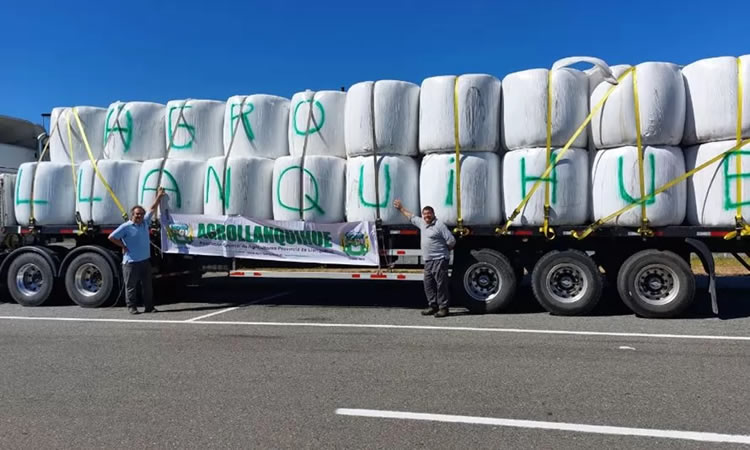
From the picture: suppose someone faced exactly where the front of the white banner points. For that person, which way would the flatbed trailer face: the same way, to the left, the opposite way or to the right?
to the right

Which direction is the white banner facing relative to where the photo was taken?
toward the camera

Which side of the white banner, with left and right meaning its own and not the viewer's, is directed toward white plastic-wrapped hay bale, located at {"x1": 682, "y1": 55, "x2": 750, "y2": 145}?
left

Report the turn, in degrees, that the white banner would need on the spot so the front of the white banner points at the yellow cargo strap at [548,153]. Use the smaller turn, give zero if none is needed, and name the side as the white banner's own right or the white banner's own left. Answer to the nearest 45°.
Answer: approximately 45° to the white banner's own left

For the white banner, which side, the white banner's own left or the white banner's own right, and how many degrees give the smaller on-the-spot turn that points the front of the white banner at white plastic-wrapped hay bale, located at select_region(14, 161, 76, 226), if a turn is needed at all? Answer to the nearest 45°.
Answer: approximately 90° to the white banner's own right

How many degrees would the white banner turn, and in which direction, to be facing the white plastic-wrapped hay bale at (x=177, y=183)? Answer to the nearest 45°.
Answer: approximately 90° to its right

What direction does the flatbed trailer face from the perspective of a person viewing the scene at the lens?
facing to the left of the viewer
